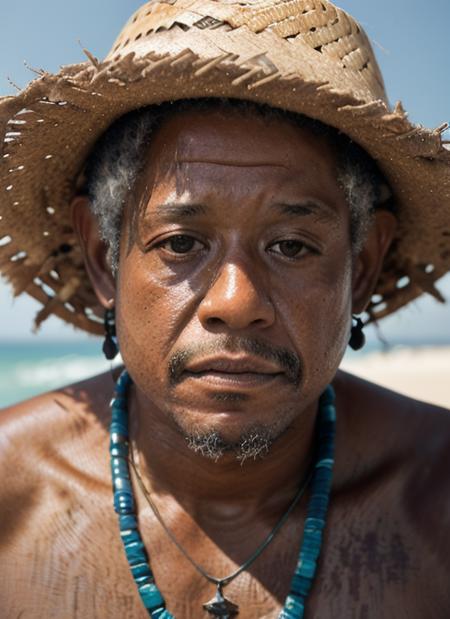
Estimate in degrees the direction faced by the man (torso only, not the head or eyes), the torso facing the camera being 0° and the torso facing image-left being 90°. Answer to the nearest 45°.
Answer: approximately 0°
